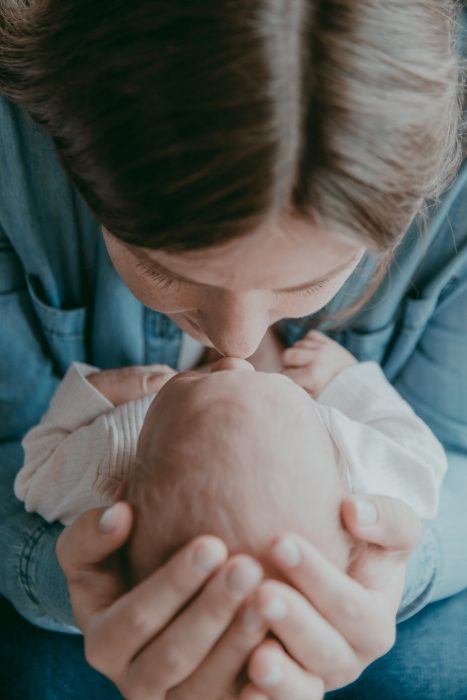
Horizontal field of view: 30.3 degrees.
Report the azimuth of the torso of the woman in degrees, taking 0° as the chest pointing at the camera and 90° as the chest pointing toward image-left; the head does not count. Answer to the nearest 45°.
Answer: approximately 0°
